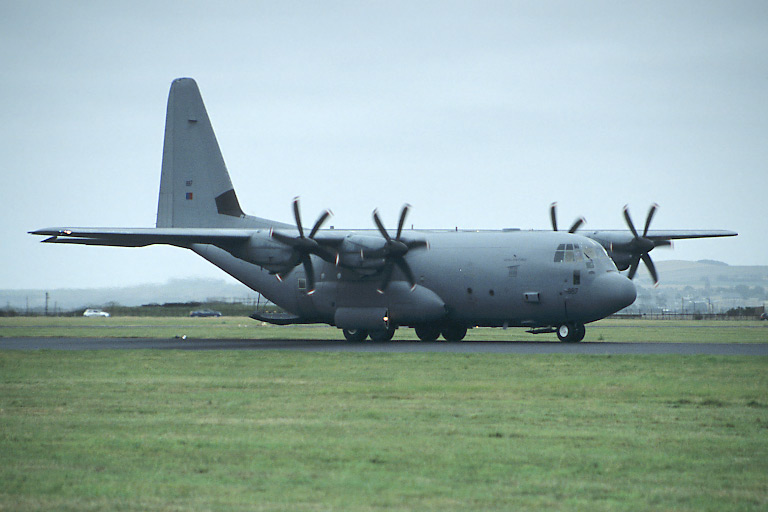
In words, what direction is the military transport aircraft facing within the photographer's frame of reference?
facing the viewer and to the right of the viewer
